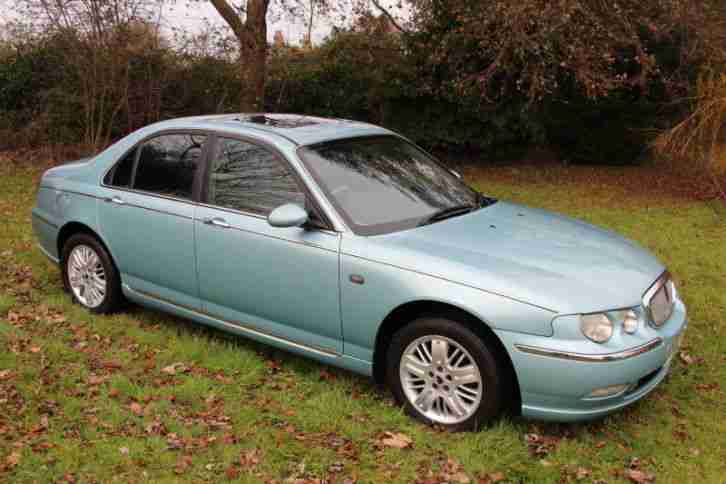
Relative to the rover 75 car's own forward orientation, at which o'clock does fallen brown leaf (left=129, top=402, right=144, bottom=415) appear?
The fallen brown leaf is roughly at 4 o'clock from the rover 75 car.

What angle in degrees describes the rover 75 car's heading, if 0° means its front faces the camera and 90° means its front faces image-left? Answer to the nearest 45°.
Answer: approximately 315°

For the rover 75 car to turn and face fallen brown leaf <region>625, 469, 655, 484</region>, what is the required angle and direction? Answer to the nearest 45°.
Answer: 0° — it already faces it

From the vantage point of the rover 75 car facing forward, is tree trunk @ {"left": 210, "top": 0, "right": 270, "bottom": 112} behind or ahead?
behind

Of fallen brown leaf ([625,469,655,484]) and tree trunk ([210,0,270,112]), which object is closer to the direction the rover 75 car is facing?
the fallen brown leaf
